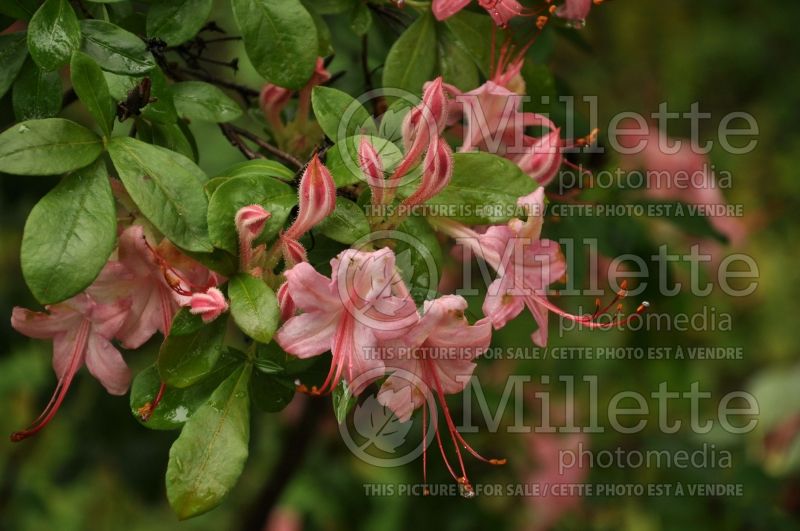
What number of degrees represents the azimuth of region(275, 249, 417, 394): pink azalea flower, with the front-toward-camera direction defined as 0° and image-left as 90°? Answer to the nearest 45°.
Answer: approximately 0°

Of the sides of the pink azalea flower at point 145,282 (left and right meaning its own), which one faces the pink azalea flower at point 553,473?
back

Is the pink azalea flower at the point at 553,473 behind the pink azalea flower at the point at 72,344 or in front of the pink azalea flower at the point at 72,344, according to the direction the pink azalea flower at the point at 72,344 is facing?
behind
